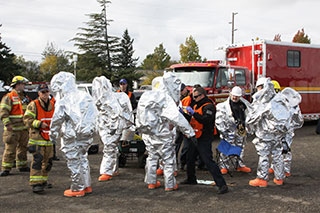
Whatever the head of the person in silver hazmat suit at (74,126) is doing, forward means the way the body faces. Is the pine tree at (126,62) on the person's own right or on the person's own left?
on the person's own right

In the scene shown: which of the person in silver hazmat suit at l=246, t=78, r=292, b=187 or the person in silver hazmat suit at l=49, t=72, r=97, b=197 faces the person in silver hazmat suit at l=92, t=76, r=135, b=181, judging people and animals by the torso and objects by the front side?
the person in silver hazmat suit at l=246, t=78, r=292, b=187

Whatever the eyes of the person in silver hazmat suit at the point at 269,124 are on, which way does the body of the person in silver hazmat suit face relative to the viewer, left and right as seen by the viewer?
facing to the left of the viewer

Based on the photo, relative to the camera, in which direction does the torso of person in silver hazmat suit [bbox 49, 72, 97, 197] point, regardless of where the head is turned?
to the viewer's left

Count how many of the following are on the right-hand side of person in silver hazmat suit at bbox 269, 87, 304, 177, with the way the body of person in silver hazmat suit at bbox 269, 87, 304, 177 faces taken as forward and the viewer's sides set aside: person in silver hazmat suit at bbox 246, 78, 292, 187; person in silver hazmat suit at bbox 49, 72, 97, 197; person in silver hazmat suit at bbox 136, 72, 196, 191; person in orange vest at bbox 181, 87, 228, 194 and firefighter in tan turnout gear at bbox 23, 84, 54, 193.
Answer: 0

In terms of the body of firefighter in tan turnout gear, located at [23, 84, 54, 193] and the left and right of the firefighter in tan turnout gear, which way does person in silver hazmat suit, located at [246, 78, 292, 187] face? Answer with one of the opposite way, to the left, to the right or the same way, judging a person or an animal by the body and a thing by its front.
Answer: the opposite way

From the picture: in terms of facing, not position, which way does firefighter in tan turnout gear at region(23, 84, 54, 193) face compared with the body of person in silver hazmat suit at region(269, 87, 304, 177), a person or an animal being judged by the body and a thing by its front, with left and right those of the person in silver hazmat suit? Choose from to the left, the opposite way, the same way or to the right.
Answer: the opposite way

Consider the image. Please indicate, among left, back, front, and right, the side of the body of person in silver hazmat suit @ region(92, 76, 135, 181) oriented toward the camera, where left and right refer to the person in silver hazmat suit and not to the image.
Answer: left

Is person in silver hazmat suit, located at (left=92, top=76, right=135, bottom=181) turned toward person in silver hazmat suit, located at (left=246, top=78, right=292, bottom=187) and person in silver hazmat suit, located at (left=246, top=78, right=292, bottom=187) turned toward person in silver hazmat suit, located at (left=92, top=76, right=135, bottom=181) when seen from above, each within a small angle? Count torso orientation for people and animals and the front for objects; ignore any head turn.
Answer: no

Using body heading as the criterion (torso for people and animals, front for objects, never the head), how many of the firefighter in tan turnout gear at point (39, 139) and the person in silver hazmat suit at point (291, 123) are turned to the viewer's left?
1

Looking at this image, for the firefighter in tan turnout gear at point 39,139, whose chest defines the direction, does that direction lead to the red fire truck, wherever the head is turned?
no

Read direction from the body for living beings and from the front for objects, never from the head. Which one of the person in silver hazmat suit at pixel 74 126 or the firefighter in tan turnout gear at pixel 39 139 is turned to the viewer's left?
the person in silver hazmat suit

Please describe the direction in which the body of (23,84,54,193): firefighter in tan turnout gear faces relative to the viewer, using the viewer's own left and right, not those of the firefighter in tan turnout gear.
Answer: facing the viewer and to the right of the viewer

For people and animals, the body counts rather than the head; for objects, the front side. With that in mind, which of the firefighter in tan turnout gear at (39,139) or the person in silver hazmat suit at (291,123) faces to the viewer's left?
the person in silver hazmat suit

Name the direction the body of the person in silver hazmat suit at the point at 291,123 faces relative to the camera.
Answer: to the viewer's left

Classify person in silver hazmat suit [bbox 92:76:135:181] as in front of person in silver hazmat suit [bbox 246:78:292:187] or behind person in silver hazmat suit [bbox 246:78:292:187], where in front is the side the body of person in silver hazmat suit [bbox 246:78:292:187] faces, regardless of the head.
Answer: in front
